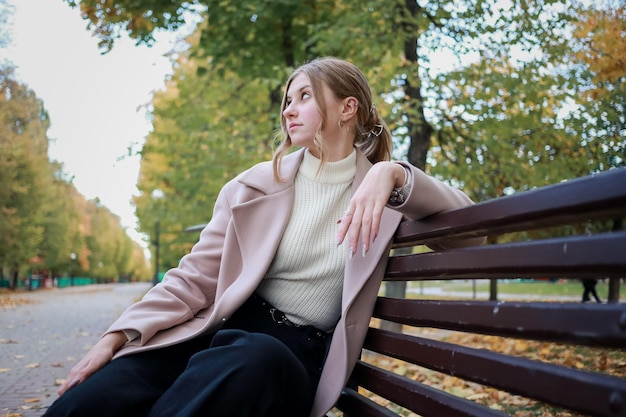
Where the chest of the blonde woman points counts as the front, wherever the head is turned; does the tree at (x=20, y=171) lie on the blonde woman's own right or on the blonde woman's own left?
on the blonde woman's own right

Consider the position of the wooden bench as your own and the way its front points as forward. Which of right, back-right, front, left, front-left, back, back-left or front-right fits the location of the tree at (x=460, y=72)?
back-right

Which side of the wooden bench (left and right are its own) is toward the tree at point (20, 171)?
right

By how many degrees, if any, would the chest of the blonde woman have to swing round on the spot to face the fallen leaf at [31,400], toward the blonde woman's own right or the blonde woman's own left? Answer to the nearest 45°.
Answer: approximately 90° to the blonde woman's own right

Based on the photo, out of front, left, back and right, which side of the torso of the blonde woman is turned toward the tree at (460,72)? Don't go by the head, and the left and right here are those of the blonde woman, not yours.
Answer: back

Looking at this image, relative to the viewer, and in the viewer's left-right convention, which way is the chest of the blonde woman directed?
facing the viewer and to the left of the viewer

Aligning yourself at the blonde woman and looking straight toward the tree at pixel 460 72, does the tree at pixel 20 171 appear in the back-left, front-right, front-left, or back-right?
front-left
